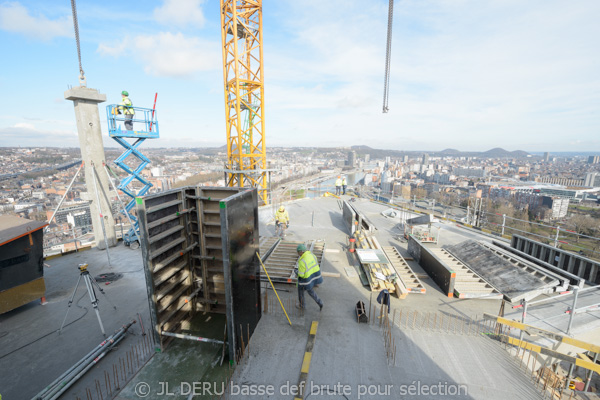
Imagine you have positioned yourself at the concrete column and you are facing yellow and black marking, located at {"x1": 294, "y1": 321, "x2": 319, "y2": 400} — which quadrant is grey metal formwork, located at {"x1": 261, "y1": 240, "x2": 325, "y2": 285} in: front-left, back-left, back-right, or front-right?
front-left

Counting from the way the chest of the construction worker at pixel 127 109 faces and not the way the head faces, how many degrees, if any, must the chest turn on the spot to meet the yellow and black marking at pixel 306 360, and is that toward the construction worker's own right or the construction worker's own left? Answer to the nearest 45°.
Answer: approximately 90° to the construction worker's own left

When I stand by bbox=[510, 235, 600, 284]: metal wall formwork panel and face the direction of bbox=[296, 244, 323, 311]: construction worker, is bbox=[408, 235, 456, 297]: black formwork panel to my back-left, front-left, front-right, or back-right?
front-right

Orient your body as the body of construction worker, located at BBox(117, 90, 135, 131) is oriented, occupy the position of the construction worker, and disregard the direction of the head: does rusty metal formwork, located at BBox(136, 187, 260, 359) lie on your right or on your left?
on your left
